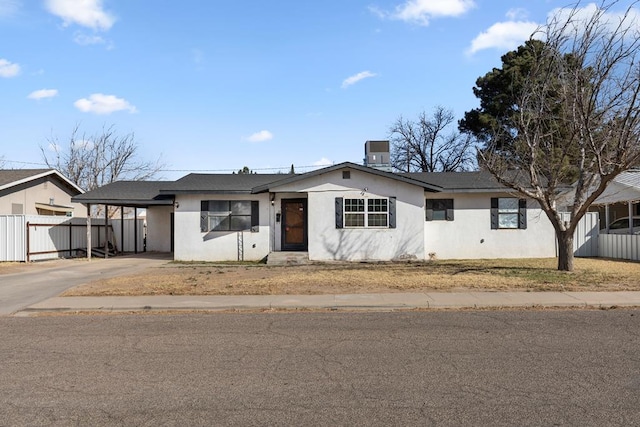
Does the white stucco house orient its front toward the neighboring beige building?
no

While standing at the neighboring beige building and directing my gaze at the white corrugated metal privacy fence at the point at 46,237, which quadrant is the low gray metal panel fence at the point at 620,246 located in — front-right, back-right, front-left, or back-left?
front-left

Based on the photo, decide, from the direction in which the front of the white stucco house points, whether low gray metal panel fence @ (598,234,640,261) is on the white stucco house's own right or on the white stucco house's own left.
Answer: on the white stucco house's own left

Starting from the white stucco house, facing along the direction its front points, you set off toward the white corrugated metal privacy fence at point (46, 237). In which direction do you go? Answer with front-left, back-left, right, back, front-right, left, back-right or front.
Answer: right

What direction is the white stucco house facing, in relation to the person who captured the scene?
facing the viewer
